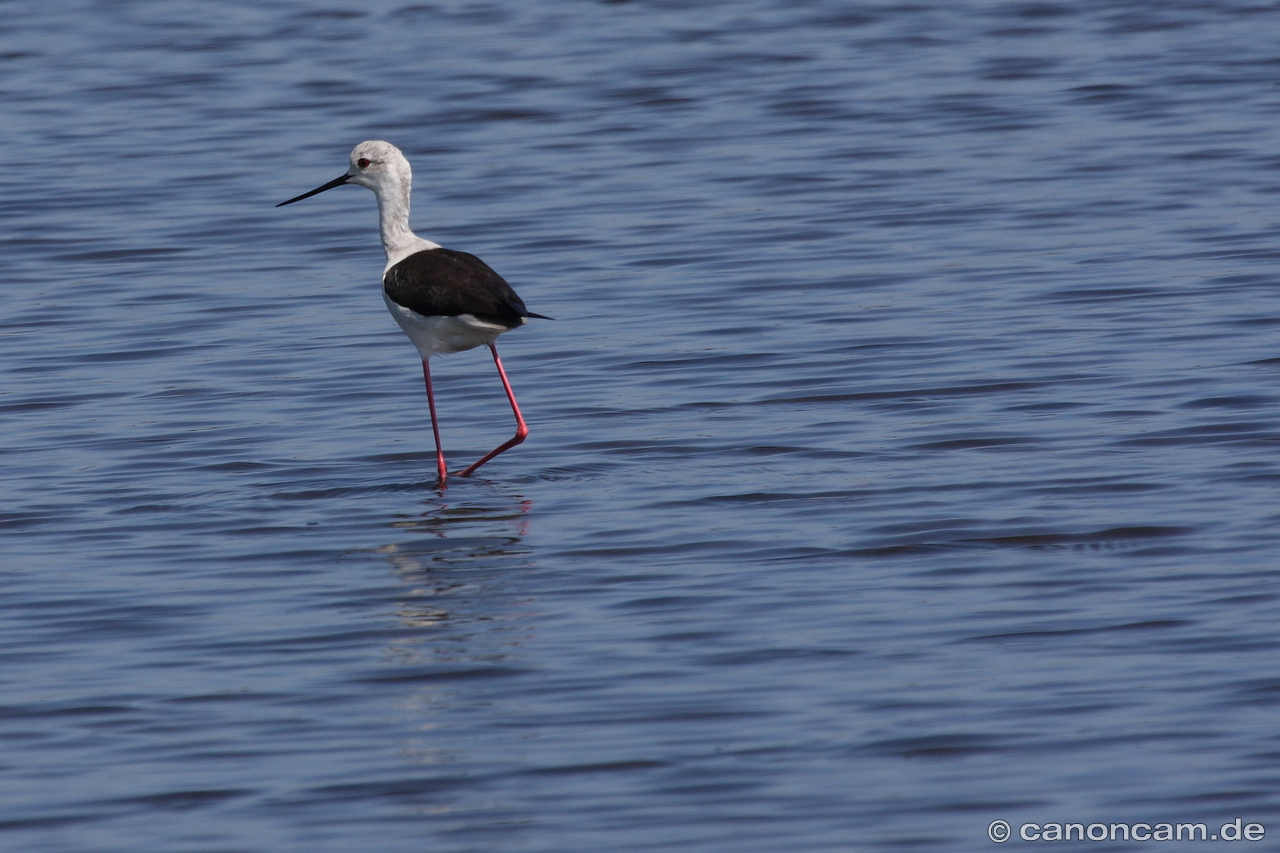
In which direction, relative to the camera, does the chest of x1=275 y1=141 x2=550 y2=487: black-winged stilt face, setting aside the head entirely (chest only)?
to the viewer's left
